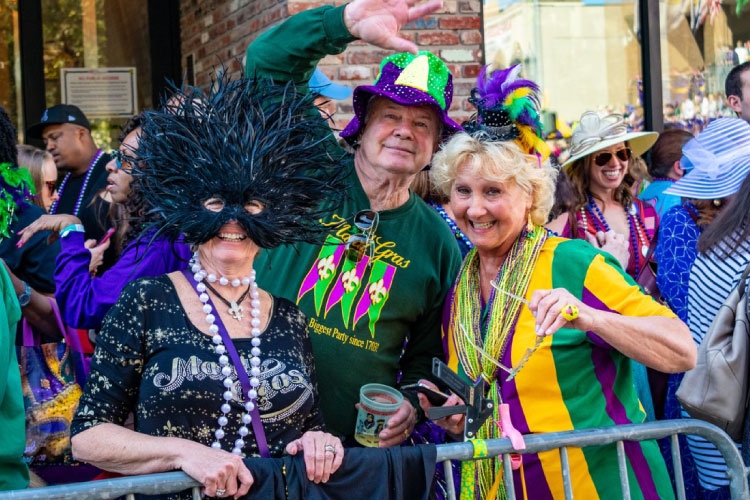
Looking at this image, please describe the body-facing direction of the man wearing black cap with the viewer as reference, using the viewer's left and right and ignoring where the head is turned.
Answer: facing the viewer and to the left of the viewer

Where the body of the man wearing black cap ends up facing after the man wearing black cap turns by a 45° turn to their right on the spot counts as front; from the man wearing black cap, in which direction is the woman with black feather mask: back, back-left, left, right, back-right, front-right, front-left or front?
left

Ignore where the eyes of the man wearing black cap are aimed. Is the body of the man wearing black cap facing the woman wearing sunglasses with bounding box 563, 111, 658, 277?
no

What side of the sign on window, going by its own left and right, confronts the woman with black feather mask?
front

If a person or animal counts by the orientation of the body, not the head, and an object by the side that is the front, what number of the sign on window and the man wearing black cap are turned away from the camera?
0

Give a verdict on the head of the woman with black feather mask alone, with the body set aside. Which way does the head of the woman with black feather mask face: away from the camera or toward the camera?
toward the camera

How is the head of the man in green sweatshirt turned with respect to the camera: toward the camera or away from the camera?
toward the camera

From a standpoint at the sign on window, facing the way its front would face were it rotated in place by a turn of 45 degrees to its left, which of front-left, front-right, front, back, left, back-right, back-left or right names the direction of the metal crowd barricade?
front-right

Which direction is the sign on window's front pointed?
toward the camera

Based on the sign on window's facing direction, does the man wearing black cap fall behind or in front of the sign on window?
in front

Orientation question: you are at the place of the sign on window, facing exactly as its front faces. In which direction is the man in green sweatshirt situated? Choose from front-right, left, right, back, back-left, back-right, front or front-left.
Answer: front
